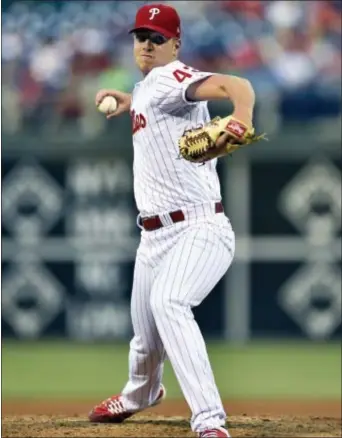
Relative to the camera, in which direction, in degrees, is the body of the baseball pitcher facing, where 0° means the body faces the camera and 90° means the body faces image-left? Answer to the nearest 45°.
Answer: approximately 45°
